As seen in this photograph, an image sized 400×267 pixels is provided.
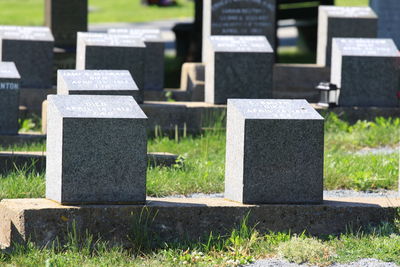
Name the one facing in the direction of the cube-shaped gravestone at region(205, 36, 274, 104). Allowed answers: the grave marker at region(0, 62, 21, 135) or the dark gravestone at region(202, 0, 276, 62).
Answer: the dark gravestone

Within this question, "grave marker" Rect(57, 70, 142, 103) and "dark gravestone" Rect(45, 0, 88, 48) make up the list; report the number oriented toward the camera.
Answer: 2

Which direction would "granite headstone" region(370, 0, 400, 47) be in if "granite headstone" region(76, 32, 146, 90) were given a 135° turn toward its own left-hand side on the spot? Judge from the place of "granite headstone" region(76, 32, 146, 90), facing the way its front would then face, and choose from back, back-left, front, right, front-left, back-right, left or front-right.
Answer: front

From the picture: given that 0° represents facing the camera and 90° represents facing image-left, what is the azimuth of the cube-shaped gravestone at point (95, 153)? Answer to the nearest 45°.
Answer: approximately 0°

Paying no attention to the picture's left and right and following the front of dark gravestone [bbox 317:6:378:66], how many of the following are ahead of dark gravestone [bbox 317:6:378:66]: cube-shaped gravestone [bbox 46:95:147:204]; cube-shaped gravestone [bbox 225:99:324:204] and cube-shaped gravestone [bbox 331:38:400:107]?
3

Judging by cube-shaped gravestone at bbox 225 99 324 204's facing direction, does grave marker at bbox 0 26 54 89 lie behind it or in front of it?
behind

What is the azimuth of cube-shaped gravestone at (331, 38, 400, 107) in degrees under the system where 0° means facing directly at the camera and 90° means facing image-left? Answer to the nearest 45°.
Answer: approximately 0°

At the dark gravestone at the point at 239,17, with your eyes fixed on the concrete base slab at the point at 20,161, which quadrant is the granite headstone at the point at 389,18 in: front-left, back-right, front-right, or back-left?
back-left

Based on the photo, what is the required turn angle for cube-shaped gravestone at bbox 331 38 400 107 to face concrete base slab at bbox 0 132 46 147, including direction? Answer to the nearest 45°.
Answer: approximately 45° to its right

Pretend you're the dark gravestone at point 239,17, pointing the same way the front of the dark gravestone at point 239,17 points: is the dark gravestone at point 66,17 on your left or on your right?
on your right
